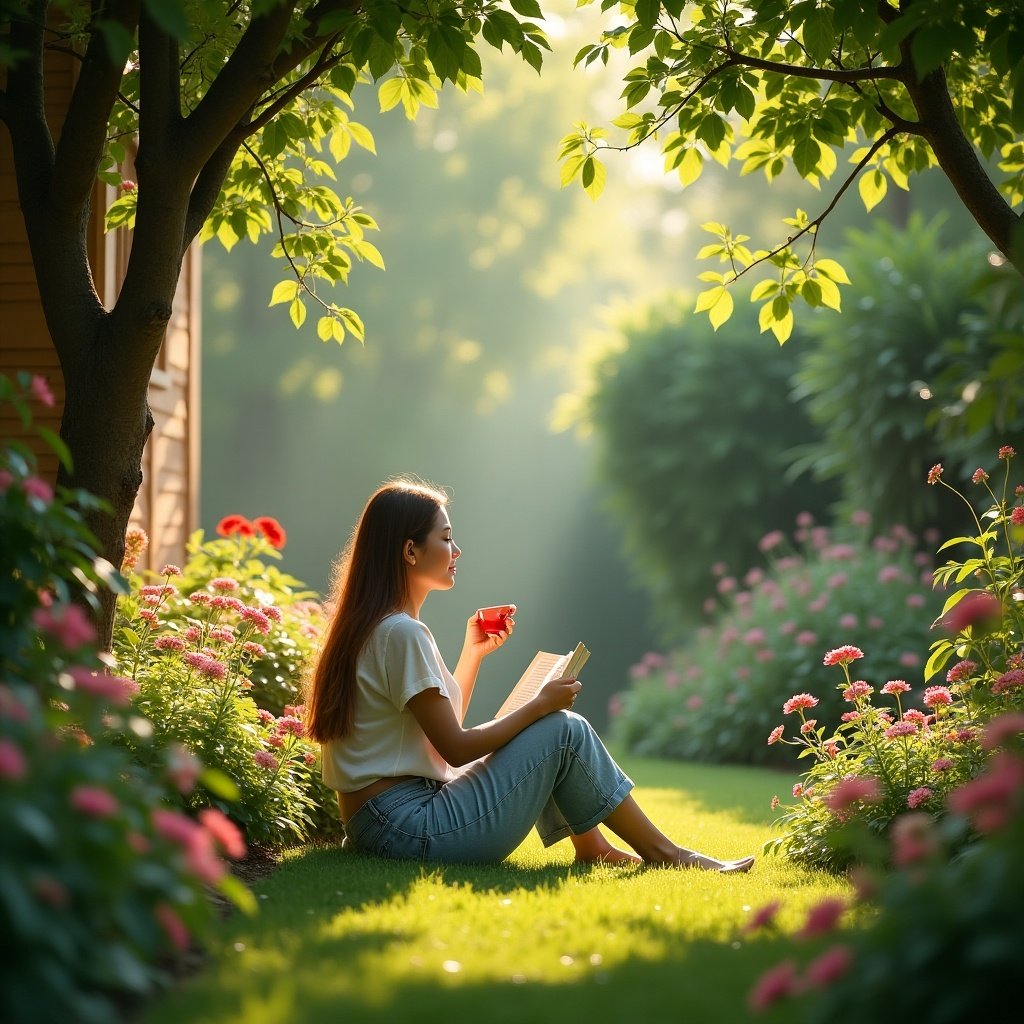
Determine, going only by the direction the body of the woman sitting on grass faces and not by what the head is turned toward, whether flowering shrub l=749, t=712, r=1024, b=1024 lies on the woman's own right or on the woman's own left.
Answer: on the woman's own right

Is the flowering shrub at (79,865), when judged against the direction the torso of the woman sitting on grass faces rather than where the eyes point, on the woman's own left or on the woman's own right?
on the woman's own right

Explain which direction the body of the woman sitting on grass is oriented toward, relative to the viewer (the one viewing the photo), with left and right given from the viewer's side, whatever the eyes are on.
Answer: facing to the right of the viewer

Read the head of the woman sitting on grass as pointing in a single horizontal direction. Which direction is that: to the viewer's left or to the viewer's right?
to the viewer's right
